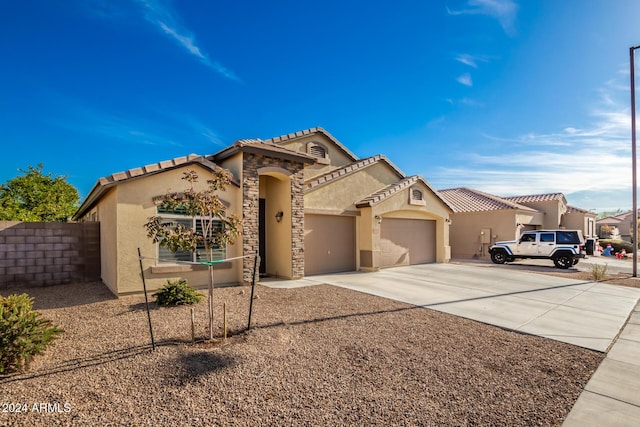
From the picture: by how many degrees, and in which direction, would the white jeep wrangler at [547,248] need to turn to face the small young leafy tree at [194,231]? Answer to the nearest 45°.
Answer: approximately 90° to its left

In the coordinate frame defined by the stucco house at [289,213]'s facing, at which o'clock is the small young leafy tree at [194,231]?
The small young leafy tree is roughly at 2 o'clock from the stucco house.

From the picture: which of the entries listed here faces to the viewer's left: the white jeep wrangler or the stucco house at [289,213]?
the white jeep wrangler

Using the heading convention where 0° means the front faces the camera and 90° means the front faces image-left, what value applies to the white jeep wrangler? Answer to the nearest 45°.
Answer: approximately 90°

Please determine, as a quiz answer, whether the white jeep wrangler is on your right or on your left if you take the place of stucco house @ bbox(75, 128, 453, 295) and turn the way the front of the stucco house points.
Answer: on your left

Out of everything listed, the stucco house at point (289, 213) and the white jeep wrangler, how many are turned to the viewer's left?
1

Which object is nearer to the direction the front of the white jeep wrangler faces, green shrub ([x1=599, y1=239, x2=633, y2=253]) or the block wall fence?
the block wall fence

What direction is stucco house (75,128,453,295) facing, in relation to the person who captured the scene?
facing the viewer and to the right of the viewer

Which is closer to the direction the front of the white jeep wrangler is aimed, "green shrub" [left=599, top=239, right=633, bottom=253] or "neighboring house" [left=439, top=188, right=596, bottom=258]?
the neighboring house

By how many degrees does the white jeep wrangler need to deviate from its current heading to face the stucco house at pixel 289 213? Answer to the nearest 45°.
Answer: approximately 45° to its left
